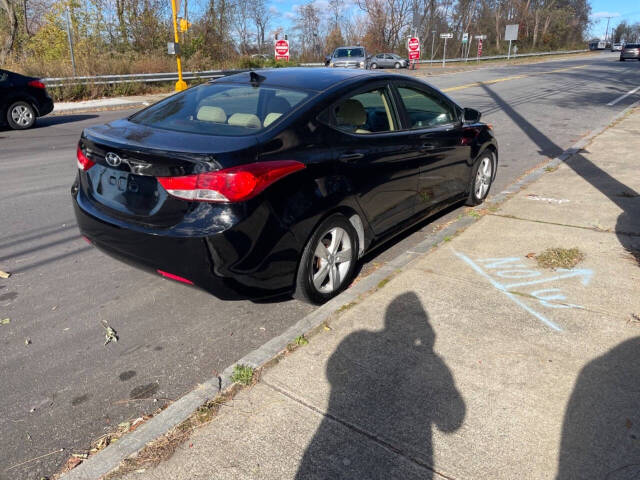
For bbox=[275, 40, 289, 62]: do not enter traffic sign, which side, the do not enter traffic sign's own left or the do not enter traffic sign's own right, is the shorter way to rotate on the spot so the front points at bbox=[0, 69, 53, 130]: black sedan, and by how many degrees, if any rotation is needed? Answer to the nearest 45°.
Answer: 0° — it already faces it

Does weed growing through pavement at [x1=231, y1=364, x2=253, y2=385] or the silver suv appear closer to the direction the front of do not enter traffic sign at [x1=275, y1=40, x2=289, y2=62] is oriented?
the weed growing through pavement

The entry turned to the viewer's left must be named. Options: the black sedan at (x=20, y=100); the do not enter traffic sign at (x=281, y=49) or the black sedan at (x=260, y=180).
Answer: the black sedan at (x=20, y=100)

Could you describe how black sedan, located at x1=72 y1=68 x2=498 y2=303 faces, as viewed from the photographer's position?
facing away from the viewer and to the right of the viewer

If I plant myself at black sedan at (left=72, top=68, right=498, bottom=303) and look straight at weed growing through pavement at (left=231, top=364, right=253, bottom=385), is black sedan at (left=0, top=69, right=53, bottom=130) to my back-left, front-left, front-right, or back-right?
back-right

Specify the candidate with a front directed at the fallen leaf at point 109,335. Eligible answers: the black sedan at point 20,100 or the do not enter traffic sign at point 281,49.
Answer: the do not enter traffic sign

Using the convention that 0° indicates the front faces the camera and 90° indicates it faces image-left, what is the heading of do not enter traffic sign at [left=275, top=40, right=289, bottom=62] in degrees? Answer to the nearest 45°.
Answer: approximately 0°

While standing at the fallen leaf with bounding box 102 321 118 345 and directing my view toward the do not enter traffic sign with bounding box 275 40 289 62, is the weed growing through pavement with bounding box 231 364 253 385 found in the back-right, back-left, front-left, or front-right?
back-right

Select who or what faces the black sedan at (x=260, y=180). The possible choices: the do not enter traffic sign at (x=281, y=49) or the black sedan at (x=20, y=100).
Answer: the do not enter traffic sign

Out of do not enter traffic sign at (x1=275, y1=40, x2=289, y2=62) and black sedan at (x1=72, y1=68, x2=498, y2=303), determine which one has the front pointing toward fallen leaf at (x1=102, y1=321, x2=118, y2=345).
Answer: the do not enter traffic sign

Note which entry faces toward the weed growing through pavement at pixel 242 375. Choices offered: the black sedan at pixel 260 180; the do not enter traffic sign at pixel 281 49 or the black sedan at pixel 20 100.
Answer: the do not enter traffic sign

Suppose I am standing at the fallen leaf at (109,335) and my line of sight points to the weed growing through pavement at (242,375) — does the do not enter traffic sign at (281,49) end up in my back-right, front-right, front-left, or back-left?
back-left

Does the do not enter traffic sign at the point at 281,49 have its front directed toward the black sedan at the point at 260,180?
yes

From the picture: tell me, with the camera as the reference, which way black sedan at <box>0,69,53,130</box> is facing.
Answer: facing to the left of the viewer
